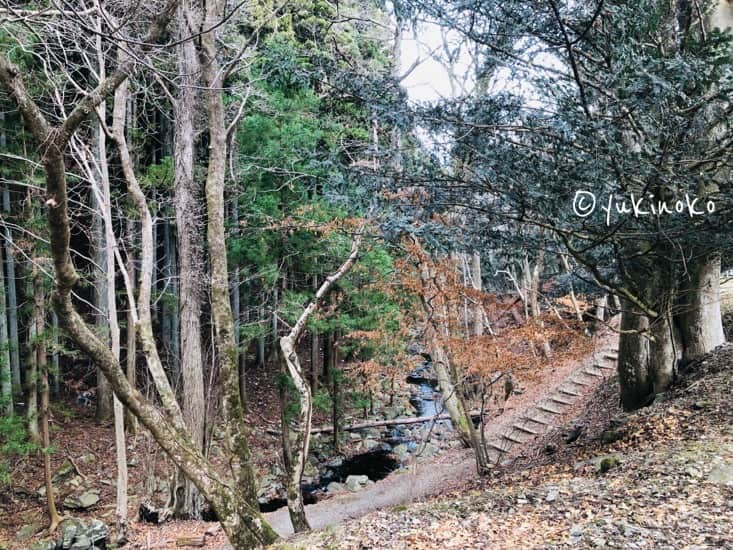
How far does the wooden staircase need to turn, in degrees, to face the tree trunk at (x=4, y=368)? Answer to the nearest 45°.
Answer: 0° — it already faces it

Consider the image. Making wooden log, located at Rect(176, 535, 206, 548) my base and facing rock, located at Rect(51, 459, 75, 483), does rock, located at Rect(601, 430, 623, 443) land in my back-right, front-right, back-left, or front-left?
back-right

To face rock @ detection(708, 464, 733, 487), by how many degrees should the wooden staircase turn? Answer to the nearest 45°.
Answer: approximately 45° to its left

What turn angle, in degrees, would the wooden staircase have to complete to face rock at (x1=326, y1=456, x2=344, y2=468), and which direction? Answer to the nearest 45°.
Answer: approximately 45° to its right

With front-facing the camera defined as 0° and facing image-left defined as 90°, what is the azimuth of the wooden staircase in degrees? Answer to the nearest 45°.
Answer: approximately 45°

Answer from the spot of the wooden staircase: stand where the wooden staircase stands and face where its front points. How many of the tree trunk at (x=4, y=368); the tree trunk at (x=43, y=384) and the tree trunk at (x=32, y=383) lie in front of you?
3
